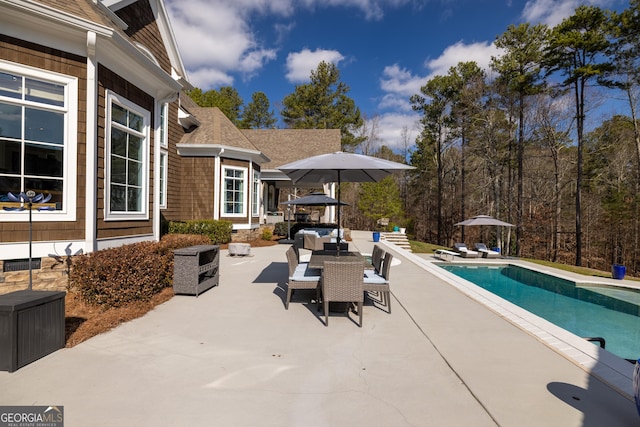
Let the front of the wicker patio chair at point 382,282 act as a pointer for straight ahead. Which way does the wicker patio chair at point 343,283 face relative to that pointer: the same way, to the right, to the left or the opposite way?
to the right

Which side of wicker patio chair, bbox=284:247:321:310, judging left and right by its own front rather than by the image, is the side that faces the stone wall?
back

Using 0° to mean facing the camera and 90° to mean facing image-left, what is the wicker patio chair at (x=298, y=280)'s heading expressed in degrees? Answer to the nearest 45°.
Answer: approximately 270°

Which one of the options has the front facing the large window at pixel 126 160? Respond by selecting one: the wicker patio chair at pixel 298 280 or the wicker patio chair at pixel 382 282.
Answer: the wicker patio chair at pixel 382 282

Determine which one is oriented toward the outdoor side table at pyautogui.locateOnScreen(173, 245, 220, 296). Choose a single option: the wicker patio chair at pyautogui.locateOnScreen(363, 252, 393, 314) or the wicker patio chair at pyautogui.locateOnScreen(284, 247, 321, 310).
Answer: the wicker patio chair at pyautogui.locateOnScreen(363, 252, 393, 314)

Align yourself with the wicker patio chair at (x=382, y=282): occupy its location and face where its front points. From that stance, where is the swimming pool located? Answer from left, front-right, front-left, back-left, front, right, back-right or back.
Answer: back-right

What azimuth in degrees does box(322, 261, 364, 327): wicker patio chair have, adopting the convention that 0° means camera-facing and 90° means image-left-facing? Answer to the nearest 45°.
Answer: approximately 180°

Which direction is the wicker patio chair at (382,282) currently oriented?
to the viewer's left

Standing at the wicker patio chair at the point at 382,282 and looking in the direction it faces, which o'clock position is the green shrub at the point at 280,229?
The green shrub is roughly at 2 o'clock from the wicker patio chair.

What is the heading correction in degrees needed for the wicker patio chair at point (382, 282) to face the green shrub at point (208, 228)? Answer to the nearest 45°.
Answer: approximately 45° to its right

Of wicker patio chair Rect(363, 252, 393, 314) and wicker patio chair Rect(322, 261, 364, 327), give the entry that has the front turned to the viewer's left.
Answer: wicker patio chair Rect(363, 252, 393, 314)

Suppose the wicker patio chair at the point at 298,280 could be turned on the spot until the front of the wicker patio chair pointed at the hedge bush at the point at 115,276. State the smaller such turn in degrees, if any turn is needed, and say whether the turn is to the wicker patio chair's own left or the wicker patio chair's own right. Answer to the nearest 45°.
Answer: approximately 180°

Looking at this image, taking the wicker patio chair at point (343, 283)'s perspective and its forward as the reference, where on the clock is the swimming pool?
The swimming pool is roughly at 2 o'clock from the wicker patio chair.

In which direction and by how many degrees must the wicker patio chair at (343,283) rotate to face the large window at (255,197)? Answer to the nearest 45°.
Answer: approximately 45° to its left

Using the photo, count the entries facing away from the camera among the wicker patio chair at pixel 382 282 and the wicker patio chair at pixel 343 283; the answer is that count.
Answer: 1
